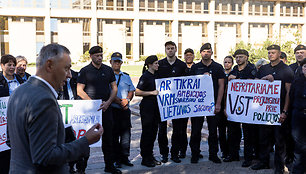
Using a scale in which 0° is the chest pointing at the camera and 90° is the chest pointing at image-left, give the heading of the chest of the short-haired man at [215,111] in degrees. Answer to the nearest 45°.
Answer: approximately 0°

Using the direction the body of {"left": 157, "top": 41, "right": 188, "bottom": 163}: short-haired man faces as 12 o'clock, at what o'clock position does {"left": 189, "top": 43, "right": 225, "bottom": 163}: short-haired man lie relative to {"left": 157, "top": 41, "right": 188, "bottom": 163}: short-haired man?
{"left": 189, "top": 43, "right": 225, "bottom": 163}: short-haired man is roughly at 9 o'clock from {"left": 157, "top": 41, "right": 188, "bottom": 163}: short-haired man.

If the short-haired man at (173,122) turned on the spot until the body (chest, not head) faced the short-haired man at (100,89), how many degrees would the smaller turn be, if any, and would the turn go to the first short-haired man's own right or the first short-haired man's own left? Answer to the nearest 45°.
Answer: approximately 45° to the first short-haired man's own right

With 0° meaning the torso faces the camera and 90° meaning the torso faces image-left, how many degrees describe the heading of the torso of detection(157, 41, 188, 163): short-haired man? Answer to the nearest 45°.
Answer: approximately 0°

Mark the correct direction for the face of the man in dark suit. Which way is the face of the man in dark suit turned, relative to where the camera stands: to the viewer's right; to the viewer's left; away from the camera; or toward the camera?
to the viewer's right
